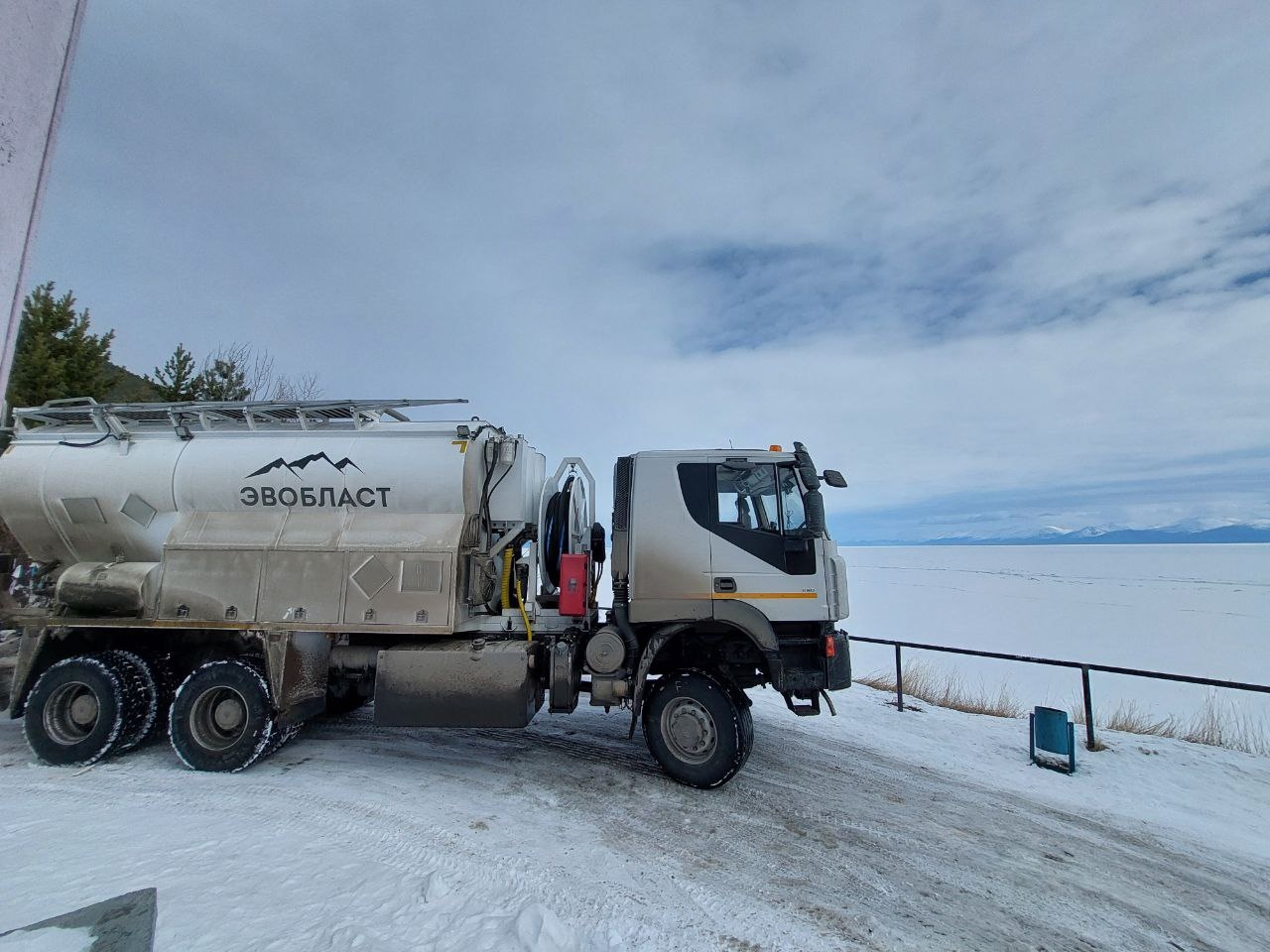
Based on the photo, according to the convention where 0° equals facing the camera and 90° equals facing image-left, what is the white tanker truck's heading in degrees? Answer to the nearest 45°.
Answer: approximately 270°
